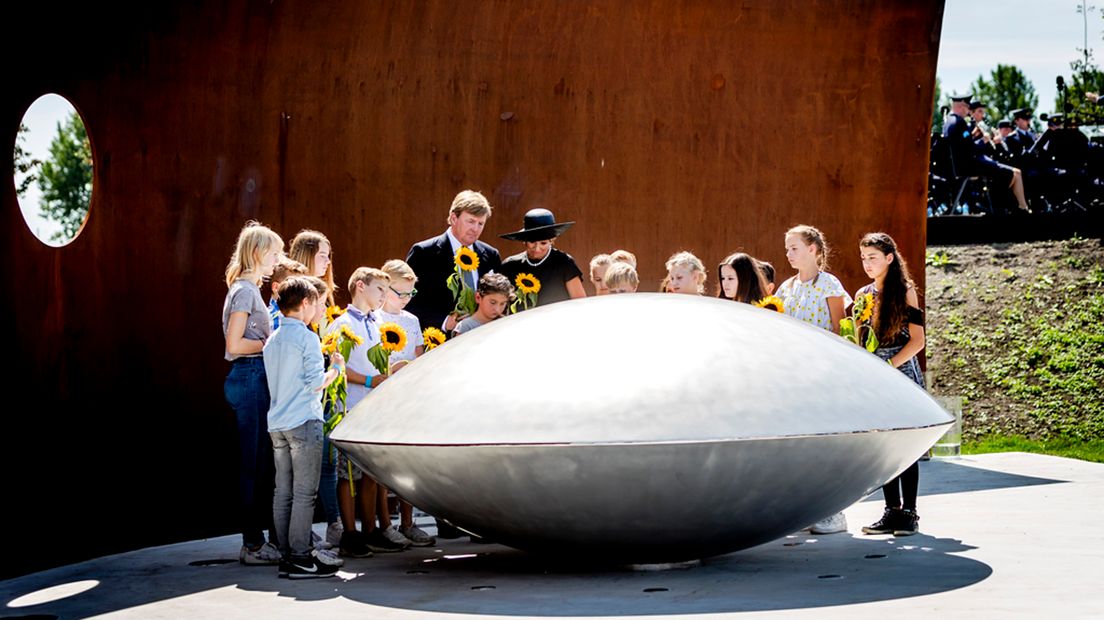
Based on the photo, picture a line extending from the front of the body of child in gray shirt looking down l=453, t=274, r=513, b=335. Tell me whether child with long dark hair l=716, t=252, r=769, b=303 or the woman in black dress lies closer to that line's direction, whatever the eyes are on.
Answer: the child with long dark hair

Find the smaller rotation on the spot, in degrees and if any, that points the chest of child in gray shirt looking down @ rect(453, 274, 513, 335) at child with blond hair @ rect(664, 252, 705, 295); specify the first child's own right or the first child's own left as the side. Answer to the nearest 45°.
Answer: approximately 90° to the first child's own left

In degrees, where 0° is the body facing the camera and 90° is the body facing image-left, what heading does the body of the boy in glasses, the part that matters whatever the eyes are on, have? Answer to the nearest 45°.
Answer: approximately 315°

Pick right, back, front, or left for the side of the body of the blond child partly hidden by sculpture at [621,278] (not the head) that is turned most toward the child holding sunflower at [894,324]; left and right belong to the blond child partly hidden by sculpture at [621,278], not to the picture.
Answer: left

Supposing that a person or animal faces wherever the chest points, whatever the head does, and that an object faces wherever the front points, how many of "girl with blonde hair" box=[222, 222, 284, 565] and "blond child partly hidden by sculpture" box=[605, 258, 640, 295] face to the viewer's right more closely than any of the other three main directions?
1

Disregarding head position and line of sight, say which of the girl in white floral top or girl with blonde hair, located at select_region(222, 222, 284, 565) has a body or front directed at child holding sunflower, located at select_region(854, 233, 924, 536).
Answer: the girl with blonde hair

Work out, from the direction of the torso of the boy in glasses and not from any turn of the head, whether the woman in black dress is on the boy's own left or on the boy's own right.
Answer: on the boy's own left

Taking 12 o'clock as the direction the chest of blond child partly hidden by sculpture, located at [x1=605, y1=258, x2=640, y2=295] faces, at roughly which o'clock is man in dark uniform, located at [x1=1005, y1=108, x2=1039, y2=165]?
The man in dark uniform is roughly at 7 o'clock from the blond child partly hidden by sculpture.

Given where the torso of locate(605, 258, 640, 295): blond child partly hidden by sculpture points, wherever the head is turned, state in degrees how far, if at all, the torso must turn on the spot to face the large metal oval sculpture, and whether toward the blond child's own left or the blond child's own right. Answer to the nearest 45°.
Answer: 0° — they already face it

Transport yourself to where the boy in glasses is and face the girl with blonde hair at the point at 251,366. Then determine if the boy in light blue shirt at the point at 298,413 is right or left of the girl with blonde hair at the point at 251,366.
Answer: left
